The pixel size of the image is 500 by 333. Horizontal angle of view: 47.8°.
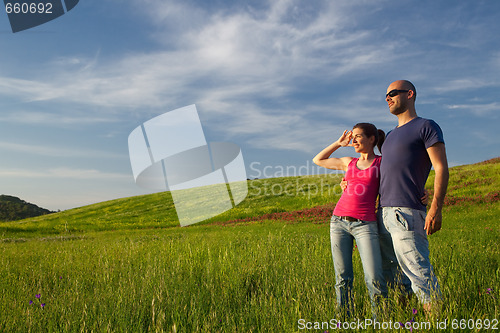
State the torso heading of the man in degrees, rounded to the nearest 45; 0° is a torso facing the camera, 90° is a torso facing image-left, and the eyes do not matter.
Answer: approximately 45°

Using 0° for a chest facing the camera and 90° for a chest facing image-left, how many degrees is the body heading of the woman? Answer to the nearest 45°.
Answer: approximately 45°
